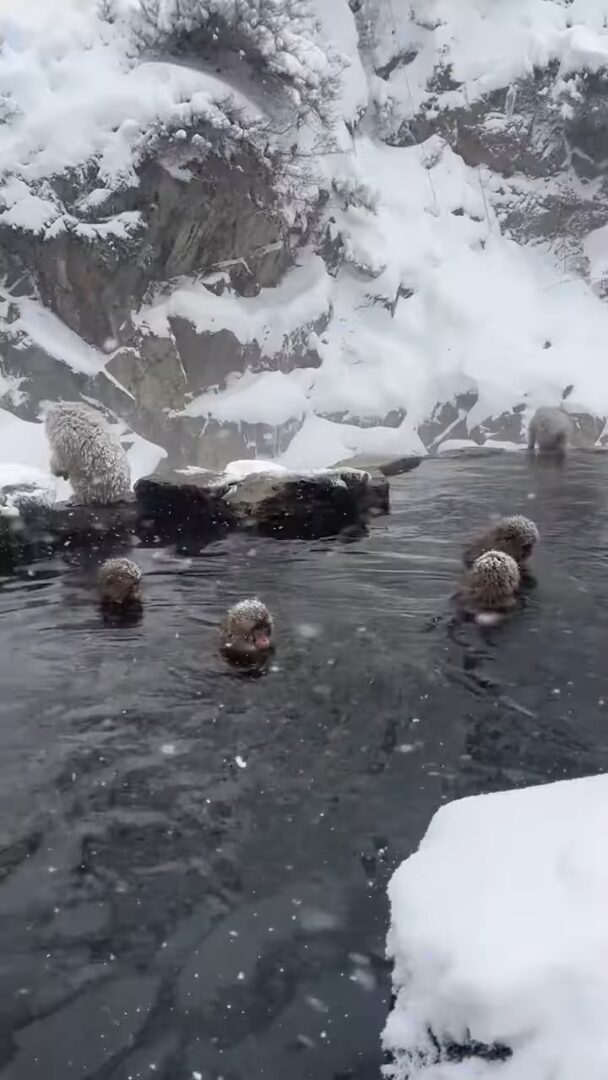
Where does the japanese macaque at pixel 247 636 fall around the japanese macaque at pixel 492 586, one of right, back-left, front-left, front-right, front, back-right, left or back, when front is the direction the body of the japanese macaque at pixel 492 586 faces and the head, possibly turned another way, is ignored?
back-left

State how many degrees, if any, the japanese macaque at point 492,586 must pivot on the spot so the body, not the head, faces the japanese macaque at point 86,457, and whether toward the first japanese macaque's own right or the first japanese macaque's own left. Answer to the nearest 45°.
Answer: approximately 45° to the first japanese macaque's own left

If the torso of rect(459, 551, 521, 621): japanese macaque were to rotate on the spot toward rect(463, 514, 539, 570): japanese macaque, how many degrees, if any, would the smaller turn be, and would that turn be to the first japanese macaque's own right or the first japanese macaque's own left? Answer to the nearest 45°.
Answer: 0° — it already faces it

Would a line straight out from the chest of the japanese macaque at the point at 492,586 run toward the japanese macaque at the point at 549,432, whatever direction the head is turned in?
yes

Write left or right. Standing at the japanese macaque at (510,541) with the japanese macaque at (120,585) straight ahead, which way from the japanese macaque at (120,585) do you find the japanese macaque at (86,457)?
right

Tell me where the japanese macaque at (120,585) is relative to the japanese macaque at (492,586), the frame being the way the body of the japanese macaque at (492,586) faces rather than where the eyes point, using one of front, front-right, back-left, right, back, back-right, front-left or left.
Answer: left

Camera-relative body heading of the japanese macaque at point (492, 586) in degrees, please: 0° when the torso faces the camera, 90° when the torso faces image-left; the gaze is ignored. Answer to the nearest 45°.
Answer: approximately 180°
